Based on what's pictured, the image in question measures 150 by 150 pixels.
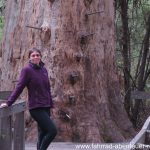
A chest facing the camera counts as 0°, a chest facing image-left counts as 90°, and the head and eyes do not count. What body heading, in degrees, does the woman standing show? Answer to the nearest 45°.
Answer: approximately 315°

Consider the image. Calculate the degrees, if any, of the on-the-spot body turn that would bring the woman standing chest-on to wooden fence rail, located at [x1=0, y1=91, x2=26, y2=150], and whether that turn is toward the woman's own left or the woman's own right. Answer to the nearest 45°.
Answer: approximately 90° to the woman's own right

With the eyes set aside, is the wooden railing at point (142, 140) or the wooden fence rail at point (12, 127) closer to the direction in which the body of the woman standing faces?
the wooden railing

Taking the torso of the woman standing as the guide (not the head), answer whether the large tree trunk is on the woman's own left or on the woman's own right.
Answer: on the woman's own left

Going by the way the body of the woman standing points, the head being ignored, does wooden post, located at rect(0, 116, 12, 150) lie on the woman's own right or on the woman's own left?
on the woman's own right

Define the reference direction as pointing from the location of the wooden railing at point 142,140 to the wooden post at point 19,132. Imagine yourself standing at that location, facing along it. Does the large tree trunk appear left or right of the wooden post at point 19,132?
right
